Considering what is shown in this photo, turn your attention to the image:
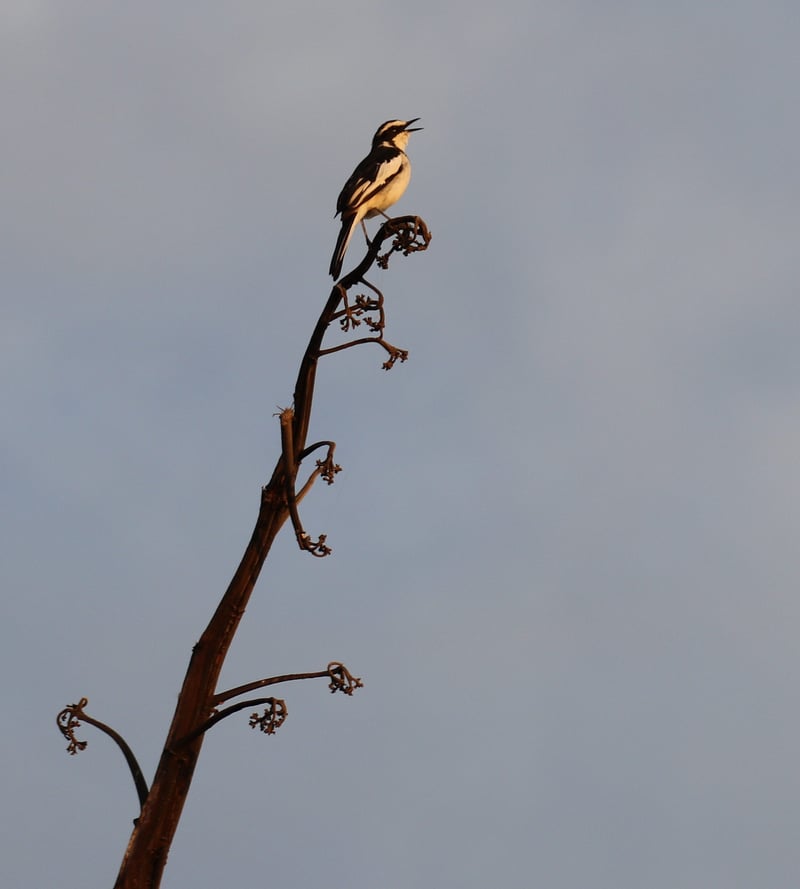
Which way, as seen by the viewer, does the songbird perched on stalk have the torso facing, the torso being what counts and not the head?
to the viewer's right
